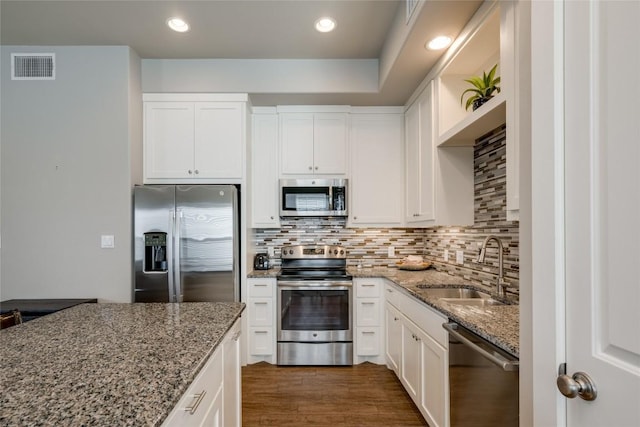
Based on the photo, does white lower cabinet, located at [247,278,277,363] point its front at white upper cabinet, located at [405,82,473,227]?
no

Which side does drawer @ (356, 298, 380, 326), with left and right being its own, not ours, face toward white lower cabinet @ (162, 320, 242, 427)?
front

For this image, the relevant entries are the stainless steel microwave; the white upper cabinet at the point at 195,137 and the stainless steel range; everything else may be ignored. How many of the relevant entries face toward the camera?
3

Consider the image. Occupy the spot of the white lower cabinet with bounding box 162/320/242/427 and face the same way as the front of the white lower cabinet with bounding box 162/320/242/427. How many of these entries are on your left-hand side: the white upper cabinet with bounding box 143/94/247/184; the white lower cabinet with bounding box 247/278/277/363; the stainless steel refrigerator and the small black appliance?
4

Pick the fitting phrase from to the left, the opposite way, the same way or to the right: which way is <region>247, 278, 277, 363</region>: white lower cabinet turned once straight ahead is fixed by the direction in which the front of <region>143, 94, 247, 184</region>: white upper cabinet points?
the same way

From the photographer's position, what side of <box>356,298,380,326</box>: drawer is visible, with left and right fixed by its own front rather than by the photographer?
front

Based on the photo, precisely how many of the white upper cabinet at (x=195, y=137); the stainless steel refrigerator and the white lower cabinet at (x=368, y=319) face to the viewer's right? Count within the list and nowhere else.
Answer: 0

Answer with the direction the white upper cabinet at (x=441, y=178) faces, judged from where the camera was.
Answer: facing to the left of the viewer

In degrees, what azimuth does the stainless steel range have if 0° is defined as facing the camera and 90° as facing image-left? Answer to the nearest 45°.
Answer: approximately 0°

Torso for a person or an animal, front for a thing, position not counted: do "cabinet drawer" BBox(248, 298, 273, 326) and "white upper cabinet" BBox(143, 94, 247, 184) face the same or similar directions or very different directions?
same or similar directions

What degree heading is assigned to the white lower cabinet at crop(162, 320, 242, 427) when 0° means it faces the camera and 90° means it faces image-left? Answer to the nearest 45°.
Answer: approximately 270°

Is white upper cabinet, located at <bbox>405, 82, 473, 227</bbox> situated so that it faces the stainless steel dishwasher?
no

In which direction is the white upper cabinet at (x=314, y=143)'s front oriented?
toward the camera

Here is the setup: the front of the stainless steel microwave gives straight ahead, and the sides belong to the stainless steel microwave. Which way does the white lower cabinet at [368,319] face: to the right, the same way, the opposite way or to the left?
the same way

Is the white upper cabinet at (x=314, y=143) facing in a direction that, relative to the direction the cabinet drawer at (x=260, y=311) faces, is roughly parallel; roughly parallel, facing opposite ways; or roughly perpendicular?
roughly parallel
